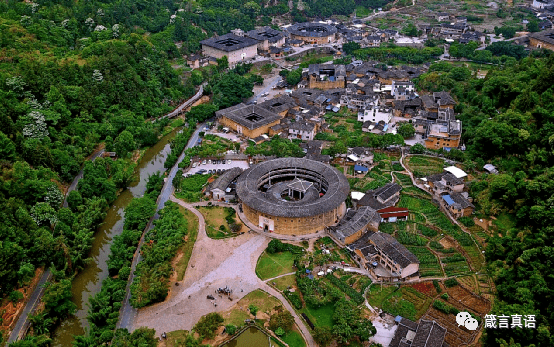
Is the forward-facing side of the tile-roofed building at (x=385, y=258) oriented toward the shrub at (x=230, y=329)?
yes

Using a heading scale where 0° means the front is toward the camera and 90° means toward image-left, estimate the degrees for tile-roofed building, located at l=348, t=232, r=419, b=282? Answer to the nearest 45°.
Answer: approximately 45°

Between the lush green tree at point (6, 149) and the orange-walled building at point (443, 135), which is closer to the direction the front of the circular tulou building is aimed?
the lush green tree

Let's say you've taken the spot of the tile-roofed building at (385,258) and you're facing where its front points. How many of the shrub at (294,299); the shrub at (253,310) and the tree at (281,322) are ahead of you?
3

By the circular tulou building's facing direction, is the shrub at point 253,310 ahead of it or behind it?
ahead

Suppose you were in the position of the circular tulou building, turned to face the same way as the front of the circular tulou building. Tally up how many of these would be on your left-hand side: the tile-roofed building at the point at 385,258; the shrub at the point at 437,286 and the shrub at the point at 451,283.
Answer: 3

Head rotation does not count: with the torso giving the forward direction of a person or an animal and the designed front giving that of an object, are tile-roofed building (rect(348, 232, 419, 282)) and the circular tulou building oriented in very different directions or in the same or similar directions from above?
same or similar directions

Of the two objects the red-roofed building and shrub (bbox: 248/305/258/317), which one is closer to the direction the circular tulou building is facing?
the shrub

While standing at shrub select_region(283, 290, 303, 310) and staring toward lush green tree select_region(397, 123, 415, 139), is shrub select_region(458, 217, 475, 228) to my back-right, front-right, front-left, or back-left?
front-right

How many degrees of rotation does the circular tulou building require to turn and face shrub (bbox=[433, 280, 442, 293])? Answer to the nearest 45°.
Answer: approximately 90° to its left

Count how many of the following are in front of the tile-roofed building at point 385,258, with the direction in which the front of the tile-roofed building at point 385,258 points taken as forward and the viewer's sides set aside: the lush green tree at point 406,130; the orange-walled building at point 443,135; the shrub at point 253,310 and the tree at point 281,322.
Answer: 2

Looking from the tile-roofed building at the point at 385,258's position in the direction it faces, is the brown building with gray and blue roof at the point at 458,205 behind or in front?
behind

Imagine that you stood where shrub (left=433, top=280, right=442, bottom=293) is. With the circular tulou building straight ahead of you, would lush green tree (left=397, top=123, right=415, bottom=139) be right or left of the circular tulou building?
right

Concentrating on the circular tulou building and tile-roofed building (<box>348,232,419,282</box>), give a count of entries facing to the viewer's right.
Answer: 0

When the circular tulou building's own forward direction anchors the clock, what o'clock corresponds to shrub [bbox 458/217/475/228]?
The shrub is roughly at 8 o'clock from the circular tulou building.

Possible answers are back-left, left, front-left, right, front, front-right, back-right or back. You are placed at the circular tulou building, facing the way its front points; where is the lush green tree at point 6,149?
front-right

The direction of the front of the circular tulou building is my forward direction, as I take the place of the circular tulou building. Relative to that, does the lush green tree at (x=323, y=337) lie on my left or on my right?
on my left

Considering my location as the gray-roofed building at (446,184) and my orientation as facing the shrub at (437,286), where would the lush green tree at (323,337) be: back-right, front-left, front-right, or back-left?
front-right
